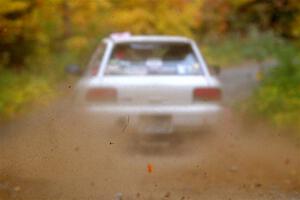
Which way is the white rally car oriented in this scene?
away from the camera
